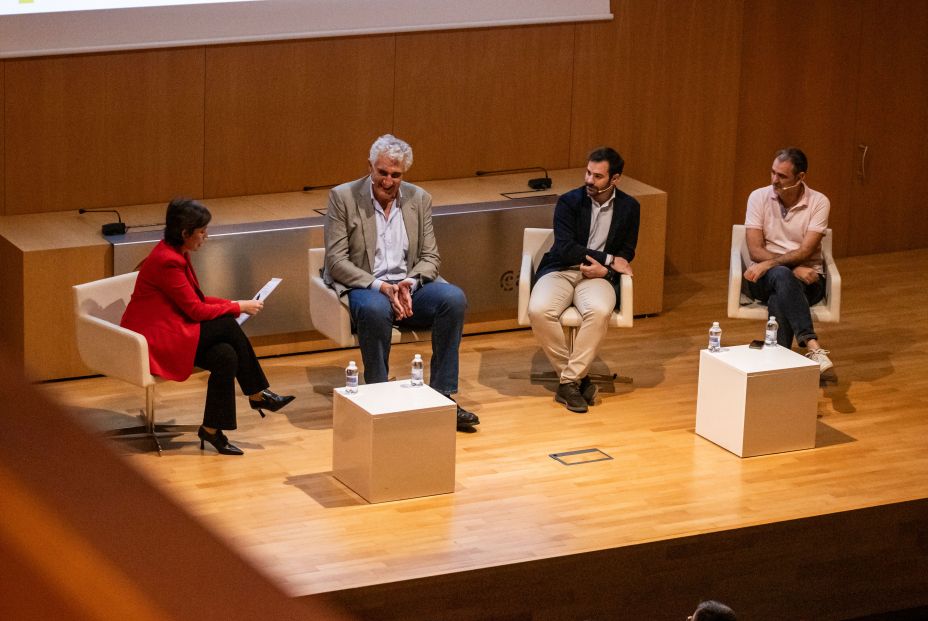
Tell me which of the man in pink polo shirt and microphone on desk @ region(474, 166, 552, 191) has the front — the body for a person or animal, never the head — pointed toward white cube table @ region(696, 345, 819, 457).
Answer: the man in pink polo shirt

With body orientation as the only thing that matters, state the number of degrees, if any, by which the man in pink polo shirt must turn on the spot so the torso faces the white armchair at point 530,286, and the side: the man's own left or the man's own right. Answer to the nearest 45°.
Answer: approximately 90° to the man's own right

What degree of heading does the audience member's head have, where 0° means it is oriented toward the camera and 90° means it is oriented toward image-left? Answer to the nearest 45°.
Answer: approximately 180°

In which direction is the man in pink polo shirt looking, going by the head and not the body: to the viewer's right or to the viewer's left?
to the viewer's left

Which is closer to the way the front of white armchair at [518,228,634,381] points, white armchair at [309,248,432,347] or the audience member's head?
the audience member's head

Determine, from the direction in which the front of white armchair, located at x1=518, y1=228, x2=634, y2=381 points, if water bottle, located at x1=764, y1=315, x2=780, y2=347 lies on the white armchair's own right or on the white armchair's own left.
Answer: on the white armchair's own left

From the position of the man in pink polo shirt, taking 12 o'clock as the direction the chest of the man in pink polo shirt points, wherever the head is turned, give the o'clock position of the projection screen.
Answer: The projection screen is roughly at 3 o'clock from the man in pink polo shirt.

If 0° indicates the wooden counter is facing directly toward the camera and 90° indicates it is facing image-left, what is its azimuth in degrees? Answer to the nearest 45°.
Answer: approximately 0°

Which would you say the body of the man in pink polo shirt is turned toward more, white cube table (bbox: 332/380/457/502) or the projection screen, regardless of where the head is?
the white cube table

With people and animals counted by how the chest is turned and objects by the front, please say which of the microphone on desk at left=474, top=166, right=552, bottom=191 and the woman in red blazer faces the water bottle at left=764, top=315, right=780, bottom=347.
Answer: the woman in red blazer

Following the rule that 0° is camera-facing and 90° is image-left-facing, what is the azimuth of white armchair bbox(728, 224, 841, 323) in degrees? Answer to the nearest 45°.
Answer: approximately 0°
